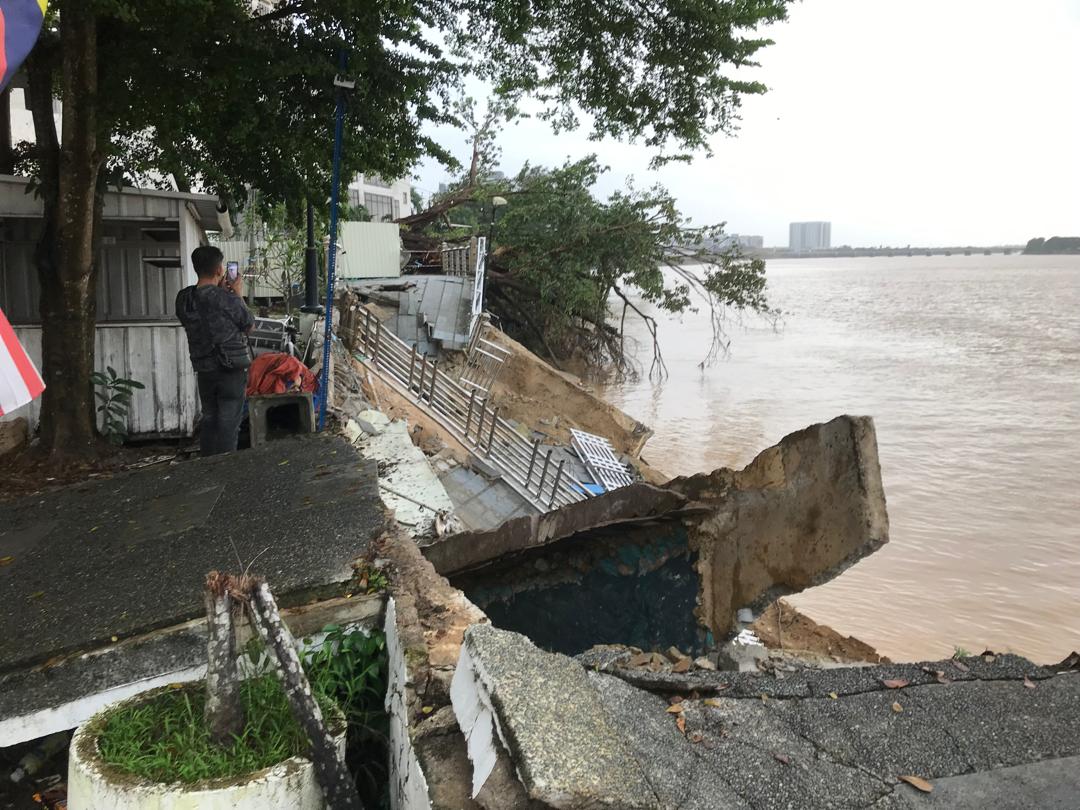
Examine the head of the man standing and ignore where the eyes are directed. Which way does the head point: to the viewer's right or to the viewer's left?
to the viewer's right

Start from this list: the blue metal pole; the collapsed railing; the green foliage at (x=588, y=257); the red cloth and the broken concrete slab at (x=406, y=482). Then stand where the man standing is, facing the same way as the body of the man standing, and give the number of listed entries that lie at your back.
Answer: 0

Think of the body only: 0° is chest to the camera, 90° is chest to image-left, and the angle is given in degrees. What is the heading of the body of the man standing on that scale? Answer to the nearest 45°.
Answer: approximately 225°

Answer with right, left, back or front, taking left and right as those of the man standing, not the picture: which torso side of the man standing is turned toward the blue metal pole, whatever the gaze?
front

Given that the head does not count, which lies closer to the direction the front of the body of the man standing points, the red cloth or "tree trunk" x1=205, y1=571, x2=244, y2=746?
the red cloth

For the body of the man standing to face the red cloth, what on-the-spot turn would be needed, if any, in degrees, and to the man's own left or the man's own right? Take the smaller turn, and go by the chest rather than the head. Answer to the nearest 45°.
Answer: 0° — they already face it

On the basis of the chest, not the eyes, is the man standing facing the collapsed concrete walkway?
no

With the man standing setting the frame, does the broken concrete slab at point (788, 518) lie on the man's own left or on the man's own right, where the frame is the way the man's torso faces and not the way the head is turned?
on the man's own right

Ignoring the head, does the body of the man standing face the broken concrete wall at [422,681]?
no

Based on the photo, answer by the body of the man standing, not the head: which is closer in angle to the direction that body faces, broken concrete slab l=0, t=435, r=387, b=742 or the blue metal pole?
the blue metal pole

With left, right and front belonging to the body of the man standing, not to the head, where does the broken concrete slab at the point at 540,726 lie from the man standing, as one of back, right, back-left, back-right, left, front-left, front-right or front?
back-right

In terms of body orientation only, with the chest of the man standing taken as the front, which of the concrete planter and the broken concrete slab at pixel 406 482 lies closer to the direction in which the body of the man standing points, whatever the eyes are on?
the broken concrete slab

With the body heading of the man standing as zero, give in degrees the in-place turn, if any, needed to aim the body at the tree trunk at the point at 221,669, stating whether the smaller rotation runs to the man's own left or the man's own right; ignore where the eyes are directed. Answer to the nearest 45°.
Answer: approximately 135° to the man's own right

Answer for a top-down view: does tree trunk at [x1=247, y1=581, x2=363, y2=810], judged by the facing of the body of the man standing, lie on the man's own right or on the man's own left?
on the man's own right

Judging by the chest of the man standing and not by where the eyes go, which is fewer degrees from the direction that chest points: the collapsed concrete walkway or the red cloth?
the red cloth
